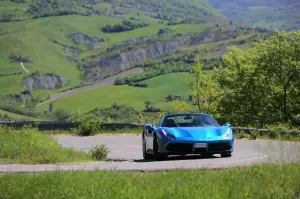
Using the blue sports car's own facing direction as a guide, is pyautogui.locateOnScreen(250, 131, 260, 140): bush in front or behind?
behind

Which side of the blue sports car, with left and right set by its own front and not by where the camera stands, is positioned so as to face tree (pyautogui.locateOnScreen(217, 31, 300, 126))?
back

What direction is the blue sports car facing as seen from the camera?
toward the camera

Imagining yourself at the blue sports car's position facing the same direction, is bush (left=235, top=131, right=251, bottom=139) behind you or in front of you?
behind
